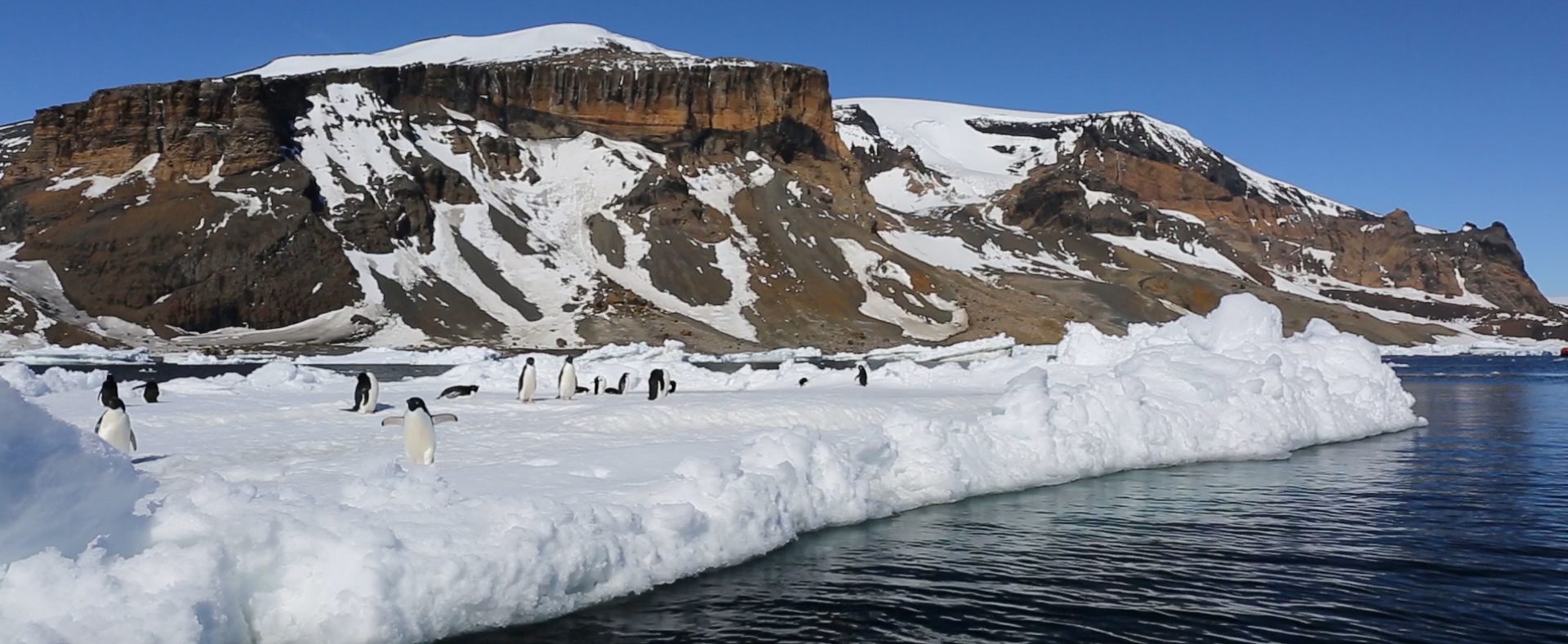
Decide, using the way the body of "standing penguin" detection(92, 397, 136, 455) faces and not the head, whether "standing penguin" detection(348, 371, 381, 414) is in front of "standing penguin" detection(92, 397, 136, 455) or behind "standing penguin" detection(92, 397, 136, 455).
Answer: behind

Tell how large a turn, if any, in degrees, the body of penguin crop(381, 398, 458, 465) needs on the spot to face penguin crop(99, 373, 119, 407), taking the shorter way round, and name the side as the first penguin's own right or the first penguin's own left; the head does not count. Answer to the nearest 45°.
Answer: approximately 135° to the first penguin's own right

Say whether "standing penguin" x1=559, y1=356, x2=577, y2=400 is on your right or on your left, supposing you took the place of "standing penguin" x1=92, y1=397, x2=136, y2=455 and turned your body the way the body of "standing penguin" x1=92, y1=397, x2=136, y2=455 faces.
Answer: on your left

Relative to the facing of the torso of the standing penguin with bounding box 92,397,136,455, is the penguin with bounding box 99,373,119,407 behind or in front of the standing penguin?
behind

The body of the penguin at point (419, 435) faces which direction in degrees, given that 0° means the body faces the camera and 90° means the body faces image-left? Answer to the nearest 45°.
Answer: approximately 0°

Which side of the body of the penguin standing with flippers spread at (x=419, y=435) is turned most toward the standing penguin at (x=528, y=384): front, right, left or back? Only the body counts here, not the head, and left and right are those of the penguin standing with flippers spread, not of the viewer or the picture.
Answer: back

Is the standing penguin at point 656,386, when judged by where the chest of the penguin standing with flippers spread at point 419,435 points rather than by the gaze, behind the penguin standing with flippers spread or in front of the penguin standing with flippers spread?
behind

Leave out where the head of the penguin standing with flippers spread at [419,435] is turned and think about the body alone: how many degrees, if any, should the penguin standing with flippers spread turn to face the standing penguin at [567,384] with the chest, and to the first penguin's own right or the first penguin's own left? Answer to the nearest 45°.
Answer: approximately 180°

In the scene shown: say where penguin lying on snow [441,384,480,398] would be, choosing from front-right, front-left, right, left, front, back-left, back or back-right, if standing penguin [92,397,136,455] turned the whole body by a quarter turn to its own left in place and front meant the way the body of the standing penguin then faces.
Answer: front-left

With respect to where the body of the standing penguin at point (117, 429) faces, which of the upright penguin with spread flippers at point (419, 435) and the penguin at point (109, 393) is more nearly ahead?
the upright penguin with spread flippers

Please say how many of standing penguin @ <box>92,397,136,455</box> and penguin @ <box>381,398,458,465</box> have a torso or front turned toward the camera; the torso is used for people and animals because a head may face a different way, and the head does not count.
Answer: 2
